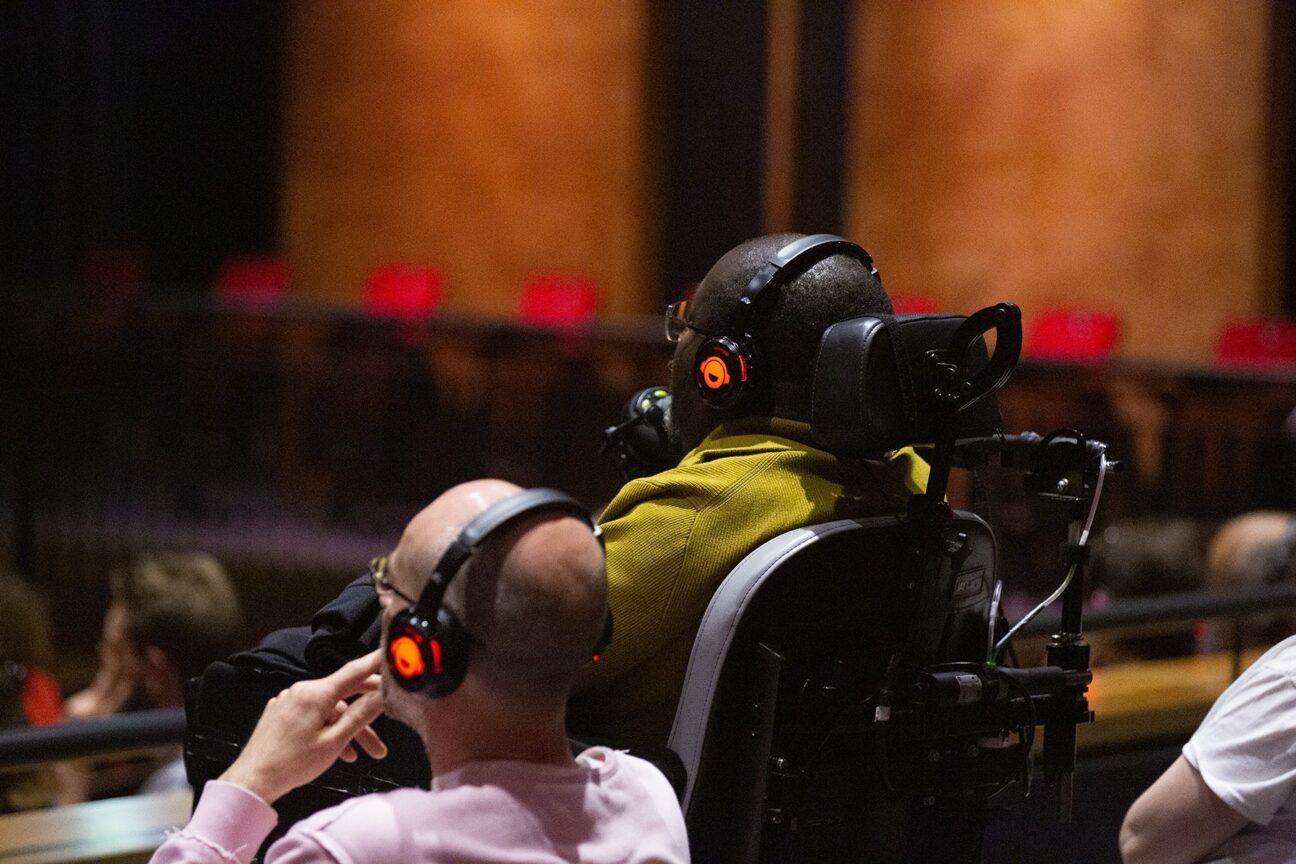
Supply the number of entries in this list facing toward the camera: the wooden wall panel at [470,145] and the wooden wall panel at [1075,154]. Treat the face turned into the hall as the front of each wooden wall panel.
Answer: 2

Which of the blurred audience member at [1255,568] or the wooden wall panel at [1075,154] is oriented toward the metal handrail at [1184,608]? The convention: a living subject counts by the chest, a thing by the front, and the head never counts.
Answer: the wooden wall panel

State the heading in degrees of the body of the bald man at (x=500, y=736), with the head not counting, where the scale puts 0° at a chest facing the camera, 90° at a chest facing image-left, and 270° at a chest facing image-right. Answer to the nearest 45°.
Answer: approximately 135°

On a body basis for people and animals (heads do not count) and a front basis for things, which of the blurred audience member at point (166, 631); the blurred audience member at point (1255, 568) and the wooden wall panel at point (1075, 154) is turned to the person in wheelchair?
the wooden wall panel

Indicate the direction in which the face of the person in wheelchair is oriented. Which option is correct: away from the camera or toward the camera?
away from the camera

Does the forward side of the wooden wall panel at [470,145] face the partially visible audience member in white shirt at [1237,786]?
yes

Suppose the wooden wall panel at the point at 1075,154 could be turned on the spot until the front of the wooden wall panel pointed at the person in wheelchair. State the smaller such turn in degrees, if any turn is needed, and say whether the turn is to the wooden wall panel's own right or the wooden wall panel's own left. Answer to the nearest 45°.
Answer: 0° — it already faces them

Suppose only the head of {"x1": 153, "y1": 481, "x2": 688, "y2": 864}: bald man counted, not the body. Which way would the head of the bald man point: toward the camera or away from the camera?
away from the camera

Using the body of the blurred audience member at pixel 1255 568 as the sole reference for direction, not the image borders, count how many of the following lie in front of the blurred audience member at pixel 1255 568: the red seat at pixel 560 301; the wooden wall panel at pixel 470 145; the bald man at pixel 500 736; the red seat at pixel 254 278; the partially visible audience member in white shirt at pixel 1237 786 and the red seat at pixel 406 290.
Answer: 4

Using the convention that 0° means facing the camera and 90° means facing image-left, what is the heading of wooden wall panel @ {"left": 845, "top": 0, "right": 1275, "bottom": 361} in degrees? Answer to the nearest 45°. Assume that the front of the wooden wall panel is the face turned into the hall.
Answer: approximately 0°

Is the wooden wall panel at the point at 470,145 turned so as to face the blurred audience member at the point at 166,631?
yes
